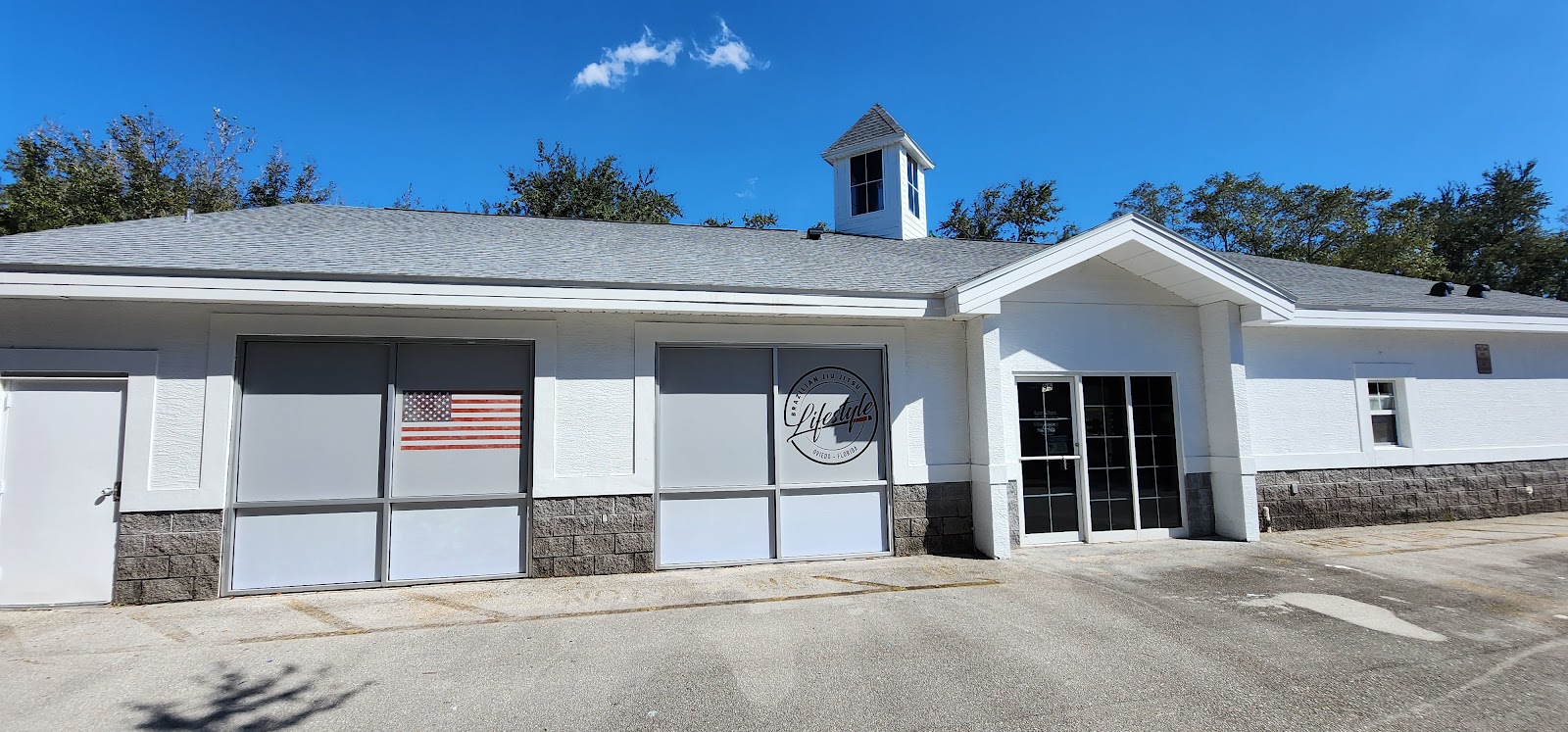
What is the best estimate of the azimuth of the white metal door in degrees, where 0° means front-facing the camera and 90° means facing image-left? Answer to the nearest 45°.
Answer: approximately 0°

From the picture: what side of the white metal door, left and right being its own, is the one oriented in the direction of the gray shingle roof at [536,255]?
left

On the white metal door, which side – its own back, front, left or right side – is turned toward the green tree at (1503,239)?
left
